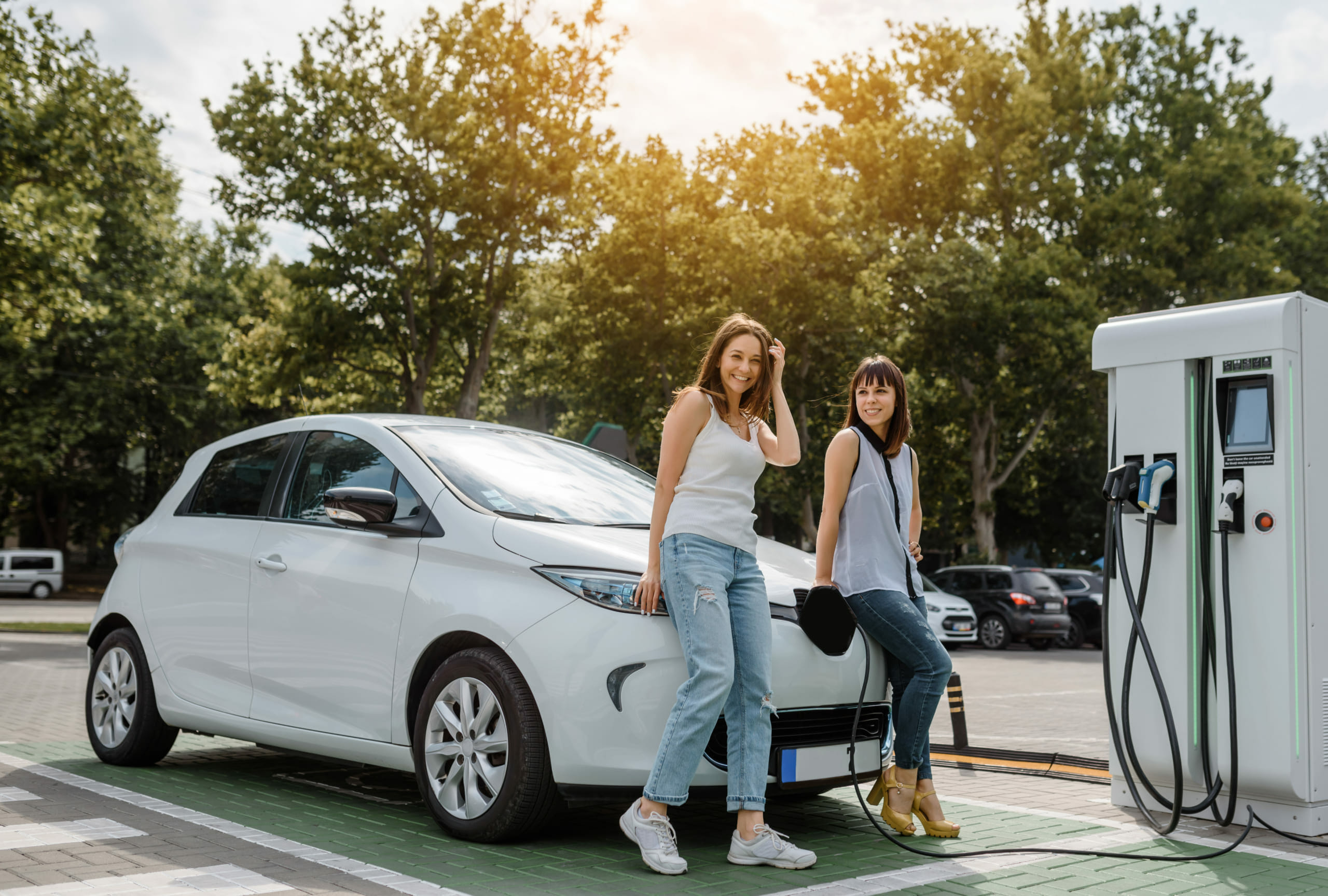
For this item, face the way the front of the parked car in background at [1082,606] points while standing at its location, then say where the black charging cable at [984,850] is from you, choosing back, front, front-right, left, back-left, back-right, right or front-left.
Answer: back-left

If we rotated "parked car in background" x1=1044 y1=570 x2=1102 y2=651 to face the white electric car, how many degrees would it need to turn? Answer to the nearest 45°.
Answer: approximately 135° to its left

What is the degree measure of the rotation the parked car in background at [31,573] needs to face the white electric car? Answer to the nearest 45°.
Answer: approximately 90° to its left

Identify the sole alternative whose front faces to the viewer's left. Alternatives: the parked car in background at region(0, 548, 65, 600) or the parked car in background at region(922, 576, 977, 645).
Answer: the parked car in background at region(0, 548, 65, 600)

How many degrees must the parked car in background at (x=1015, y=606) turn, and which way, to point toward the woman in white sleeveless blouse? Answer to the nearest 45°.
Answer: approximately 135° to its left

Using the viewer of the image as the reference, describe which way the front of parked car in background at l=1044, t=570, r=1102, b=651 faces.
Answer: facing away from the viewer and to the left of the viewer

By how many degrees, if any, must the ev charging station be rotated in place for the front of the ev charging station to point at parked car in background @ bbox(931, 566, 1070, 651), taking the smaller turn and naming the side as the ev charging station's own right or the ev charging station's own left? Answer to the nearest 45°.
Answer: approximately 135° to the ev charging station's own right

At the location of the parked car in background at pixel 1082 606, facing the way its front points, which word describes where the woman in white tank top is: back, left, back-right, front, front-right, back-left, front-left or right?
back-left

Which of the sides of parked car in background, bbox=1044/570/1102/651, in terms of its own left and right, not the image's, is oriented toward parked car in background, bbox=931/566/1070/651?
left

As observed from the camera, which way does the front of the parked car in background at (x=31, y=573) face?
facing to the left of the viewer

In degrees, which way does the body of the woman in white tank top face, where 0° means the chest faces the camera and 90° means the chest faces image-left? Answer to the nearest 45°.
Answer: approximately 315°
